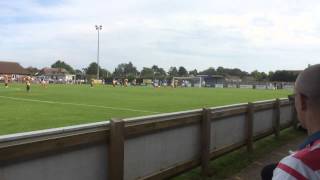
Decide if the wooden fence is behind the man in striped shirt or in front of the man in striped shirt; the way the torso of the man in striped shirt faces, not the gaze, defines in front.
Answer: in front

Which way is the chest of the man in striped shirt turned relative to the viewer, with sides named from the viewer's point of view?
facing away from the viewer and to the left of the viewer

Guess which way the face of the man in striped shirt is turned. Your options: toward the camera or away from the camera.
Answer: away from the camera
